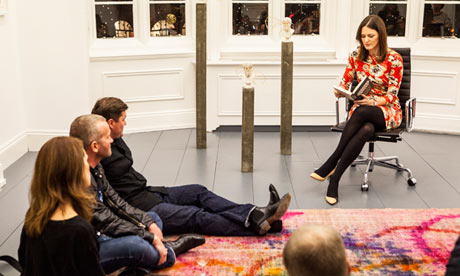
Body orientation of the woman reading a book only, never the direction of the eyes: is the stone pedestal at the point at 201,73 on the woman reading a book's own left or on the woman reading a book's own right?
on the woman reading a book's own right

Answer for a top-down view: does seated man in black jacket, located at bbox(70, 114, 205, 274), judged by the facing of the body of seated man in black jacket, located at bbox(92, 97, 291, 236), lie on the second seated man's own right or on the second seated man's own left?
on the second seated man's own right

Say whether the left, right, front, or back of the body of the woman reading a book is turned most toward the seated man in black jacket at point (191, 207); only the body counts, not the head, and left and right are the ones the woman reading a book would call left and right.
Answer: front

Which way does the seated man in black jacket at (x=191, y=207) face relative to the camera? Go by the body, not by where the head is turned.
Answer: to the viewer's right

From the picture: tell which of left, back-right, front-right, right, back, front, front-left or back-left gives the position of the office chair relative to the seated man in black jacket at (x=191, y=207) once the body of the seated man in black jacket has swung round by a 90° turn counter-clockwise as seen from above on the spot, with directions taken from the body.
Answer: front-right

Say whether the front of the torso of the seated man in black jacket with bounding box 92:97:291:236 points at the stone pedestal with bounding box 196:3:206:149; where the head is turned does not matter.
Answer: no

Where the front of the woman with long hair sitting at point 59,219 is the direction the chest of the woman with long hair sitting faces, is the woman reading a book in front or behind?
in front

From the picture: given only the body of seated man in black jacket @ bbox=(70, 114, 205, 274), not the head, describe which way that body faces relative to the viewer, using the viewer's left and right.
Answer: facing to the right of the viewer

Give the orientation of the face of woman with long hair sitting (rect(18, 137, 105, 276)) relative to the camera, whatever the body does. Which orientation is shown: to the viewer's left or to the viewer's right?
to the viewer's right

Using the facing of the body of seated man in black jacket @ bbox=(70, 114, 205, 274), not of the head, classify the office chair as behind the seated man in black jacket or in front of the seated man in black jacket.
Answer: in front

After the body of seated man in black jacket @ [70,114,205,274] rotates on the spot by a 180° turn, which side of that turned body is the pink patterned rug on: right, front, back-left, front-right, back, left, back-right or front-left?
back

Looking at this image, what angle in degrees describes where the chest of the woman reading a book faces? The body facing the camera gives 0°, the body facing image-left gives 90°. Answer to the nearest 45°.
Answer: approximately 45°

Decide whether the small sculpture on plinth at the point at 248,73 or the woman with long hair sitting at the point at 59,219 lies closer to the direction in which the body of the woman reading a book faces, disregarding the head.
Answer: the woman with long hair sitting

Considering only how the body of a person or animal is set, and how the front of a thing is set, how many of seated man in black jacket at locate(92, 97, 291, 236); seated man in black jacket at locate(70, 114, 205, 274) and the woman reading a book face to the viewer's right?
2

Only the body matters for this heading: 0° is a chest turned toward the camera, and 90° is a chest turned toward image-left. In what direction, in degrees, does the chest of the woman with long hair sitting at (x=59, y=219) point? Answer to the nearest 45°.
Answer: approximately 225°

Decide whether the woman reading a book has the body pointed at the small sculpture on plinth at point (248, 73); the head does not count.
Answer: no

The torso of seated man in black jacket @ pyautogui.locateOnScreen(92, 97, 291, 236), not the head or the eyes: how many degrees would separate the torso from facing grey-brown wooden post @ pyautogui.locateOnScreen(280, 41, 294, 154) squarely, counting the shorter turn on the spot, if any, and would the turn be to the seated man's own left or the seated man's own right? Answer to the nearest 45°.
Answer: approximately 45° to the seated man's own left

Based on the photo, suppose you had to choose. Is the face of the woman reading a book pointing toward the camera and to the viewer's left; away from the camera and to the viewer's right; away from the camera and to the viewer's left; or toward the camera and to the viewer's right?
toward the camera and to the viewer's left

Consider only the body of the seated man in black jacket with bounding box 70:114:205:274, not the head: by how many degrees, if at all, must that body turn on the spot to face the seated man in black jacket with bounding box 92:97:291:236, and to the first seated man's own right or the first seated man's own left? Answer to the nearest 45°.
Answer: approximately 45° to the first seated man's own left
